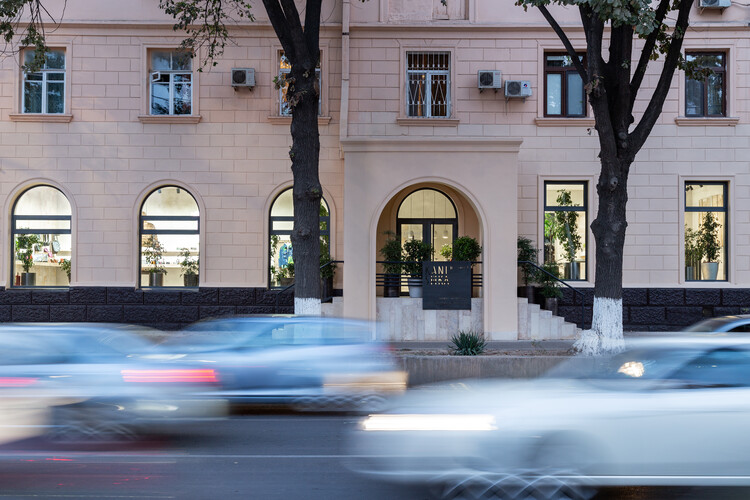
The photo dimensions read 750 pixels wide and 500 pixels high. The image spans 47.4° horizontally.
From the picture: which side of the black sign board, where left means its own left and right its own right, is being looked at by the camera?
front

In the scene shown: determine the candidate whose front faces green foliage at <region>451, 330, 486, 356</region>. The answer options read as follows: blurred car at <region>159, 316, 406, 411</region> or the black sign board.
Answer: the black sign board

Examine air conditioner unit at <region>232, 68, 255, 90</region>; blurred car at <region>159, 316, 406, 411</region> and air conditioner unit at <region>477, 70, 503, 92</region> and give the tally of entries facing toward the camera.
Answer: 2

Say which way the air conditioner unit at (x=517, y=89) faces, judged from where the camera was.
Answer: facing the viewer

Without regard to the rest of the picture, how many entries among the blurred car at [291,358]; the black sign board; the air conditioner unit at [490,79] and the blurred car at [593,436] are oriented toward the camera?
2

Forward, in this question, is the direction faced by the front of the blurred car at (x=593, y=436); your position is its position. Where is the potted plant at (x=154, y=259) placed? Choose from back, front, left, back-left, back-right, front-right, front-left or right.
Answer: front-right

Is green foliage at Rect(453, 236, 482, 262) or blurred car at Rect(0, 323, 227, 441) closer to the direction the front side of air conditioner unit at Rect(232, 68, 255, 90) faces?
the blurred car

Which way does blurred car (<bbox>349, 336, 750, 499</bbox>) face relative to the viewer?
to the viewer's left

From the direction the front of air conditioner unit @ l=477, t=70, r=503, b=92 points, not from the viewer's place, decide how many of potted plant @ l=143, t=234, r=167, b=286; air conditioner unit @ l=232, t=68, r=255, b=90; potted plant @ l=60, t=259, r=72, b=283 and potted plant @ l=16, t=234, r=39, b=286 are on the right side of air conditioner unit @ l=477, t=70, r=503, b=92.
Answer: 4

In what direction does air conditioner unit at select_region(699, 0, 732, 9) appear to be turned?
toward the camera

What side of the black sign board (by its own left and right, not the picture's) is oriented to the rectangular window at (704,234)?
left
